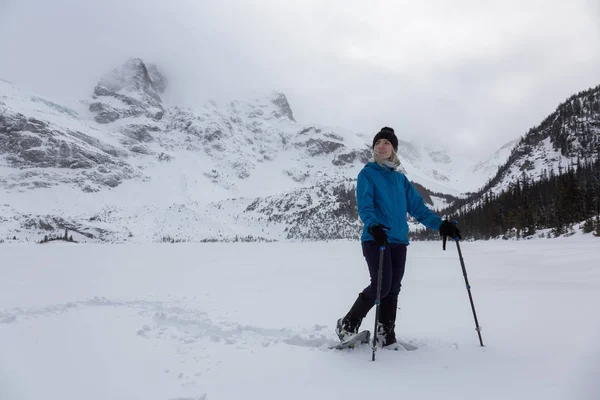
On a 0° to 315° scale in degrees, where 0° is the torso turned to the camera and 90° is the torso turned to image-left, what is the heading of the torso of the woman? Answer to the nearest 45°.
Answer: approximately 315°
